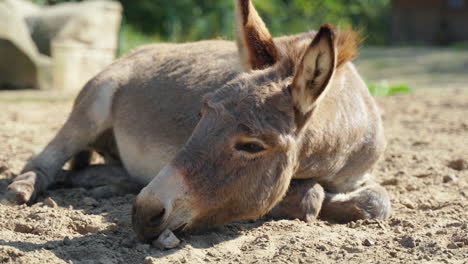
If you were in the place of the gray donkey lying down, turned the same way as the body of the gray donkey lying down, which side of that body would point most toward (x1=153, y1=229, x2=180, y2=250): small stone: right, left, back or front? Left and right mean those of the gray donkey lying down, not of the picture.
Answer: right

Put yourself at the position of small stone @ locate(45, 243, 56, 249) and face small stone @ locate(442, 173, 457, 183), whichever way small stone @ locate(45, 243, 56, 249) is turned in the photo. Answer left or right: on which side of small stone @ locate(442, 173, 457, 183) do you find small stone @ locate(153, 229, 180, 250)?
right

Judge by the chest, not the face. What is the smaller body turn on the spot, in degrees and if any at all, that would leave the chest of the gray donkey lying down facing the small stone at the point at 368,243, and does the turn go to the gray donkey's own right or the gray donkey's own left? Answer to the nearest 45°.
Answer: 0° — it already faces it

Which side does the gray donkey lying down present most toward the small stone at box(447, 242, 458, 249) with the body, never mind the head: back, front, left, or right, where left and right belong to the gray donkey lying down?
front

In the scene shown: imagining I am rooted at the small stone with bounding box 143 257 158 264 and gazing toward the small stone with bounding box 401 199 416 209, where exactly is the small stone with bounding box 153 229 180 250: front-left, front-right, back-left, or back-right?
front-left

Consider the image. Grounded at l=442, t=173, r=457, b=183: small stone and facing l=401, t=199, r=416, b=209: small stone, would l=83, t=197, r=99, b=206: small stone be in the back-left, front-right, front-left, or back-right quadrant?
front-right

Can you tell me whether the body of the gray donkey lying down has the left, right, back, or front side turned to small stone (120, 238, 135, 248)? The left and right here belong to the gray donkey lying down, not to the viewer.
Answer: right

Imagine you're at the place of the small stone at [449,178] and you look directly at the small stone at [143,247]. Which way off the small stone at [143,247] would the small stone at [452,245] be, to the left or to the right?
left

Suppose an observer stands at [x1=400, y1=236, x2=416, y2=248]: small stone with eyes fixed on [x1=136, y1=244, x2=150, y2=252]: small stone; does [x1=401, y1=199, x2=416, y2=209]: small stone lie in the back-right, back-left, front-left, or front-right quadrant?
back-right
